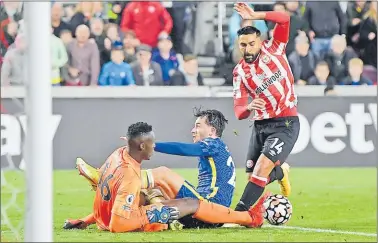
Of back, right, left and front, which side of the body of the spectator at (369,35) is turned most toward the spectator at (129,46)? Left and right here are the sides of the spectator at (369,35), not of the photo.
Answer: right

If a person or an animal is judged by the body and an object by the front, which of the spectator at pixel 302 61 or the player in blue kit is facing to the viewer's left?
the player in blue kit

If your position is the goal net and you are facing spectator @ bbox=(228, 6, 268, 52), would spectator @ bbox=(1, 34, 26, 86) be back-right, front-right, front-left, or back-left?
front-left

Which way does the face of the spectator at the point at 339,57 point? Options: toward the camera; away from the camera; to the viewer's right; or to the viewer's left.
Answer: toward the camera

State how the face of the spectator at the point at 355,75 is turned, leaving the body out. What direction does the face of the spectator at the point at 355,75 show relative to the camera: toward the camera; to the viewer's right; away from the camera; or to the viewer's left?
toward the camera

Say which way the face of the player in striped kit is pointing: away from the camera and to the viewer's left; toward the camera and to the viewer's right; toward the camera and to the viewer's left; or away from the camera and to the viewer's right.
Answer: toward the camera and to the viewer's left

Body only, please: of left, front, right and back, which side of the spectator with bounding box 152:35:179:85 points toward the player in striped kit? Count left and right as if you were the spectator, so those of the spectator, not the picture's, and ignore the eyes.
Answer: front

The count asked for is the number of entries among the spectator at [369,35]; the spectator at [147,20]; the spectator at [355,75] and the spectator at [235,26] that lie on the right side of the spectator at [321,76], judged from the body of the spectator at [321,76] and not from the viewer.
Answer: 2

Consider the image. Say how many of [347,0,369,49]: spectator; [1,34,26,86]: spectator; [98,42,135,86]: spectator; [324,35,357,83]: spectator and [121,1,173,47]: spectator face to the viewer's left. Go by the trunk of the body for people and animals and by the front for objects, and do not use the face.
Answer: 0

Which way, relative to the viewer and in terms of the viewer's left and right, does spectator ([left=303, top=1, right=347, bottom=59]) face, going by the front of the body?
facing the viewer

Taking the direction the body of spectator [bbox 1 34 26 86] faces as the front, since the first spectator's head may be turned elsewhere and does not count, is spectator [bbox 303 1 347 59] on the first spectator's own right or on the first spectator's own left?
on the first spectator's own left

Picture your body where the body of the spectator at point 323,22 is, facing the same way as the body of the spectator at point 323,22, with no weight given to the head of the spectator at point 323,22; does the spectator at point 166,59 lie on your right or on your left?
on your right

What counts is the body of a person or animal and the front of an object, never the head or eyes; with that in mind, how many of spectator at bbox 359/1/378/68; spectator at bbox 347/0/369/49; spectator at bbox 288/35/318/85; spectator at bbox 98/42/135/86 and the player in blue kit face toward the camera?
4

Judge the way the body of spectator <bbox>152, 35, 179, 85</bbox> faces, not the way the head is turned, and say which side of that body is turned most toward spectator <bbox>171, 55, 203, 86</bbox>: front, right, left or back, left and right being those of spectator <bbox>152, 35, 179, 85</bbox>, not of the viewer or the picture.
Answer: left

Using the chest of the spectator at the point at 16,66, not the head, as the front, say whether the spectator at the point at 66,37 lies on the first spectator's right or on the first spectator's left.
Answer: on the first spectator's left

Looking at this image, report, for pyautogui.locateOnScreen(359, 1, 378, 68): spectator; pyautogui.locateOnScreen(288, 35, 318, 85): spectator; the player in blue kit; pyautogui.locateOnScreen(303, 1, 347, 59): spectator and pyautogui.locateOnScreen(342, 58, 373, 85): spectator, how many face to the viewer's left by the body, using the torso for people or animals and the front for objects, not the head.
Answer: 1

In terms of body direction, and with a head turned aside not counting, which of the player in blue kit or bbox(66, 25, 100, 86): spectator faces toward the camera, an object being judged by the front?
the spectator

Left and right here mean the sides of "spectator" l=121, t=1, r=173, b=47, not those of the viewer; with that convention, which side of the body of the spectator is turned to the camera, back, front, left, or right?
front

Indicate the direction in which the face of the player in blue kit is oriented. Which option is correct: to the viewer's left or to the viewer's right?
to the viewer's left

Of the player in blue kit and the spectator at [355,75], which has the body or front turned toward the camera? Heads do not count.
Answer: the spectator
